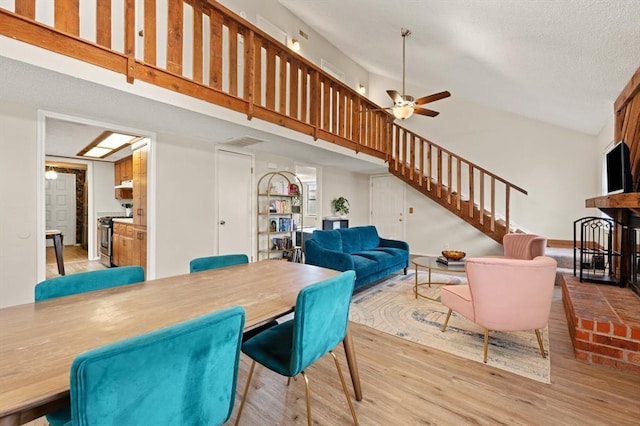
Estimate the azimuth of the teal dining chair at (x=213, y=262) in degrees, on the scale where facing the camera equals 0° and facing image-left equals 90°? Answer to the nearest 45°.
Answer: approximately 315°

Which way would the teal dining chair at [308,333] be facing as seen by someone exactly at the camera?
facing away from the viewer and to the left of the viewer

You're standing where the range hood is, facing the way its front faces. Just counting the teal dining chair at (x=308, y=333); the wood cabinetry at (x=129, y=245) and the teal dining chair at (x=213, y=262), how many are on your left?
3

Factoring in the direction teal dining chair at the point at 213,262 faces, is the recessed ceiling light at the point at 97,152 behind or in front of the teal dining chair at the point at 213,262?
behind

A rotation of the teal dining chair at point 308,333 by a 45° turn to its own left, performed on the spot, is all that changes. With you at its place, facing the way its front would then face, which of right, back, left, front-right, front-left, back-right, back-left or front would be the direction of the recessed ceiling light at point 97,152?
front-right

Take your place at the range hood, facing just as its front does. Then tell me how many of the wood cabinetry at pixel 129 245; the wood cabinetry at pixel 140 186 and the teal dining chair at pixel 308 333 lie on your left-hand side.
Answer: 3

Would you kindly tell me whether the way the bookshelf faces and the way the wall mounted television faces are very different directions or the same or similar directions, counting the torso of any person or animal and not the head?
very different directions

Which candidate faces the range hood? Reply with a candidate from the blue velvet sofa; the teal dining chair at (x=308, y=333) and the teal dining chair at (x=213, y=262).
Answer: the teal dining chair at (x=308, y=333)

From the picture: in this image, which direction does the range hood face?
to the viewer's left

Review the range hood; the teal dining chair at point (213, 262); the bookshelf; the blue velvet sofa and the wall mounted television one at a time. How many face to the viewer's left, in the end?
2

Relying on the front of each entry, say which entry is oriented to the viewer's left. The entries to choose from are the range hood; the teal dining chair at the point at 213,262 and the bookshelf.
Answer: the range hood

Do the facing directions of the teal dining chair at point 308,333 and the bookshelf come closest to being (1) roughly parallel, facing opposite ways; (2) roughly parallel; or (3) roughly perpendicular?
roughly parallel, facing opposite ways

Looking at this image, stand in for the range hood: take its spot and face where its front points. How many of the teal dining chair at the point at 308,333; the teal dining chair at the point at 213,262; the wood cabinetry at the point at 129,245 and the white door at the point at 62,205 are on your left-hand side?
3

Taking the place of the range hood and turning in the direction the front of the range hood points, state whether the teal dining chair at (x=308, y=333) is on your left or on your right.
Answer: on your left

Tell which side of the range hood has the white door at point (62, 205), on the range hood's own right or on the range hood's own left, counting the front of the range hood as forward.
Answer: on the range hood's own right

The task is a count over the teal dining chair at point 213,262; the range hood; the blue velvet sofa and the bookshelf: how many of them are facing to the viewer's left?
1
